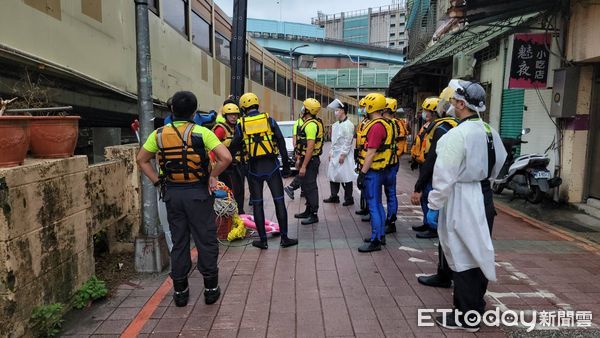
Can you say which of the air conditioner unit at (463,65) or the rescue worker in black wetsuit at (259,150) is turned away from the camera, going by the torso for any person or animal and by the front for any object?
the rescue worker in black wetsuit

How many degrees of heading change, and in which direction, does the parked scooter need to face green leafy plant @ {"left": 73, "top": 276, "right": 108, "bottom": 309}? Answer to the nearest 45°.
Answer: approximately 90° to its left

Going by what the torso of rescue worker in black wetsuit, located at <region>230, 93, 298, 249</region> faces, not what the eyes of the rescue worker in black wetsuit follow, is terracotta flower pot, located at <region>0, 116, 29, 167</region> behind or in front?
behind

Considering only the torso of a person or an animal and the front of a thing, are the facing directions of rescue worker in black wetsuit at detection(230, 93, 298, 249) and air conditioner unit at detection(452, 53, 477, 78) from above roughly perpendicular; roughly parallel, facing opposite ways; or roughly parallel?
roughly perpendicular

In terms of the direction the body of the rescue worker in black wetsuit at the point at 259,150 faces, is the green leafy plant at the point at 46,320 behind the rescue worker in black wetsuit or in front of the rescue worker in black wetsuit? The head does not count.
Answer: behind

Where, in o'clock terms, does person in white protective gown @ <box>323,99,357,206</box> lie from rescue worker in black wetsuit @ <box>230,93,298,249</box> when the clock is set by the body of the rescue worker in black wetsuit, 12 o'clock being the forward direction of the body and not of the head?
The person in white protective gown is roughly at 1 o'clock from the rescue worker in black wetsuit.

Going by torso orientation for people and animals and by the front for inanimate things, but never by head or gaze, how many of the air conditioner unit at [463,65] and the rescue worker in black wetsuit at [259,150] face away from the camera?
1

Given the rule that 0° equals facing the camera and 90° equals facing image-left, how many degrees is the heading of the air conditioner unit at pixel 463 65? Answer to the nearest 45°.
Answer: approximately 45°

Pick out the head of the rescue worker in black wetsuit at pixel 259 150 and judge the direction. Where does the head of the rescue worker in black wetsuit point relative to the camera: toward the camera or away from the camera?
away from the camera

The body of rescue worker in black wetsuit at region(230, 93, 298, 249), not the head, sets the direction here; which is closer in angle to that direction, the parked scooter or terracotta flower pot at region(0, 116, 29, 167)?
the parked scooter

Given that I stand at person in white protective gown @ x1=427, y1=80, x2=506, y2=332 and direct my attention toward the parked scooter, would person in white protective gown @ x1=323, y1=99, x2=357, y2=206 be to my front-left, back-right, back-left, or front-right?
front-left

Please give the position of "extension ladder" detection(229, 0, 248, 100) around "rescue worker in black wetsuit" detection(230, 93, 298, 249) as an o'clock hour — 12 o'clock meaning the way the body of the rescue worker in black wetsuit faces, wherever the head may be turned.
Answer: The extension ladder is roughly at 12 o'clock from the rescue worker in black wetsuit.

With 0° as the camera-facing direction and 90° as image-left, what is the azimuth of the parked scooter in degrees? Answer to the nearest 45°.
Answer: approximately 135°

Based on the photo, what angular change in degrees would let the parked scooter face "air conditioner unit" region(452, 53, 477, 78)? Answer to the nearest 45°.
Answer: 0° — it already faces it

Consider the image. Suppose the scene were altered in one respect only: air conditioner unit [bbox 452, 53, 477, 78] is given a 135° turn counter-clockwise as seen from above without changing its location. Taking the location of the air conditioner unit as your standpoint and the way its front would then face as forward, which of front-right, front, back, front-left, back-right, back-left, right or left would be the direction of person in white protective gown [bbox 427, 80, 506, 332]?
right

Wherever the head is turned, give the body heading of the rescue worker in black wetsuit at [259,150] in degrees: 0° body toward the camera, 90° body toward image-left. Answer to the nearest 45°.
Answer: approximately 180°
